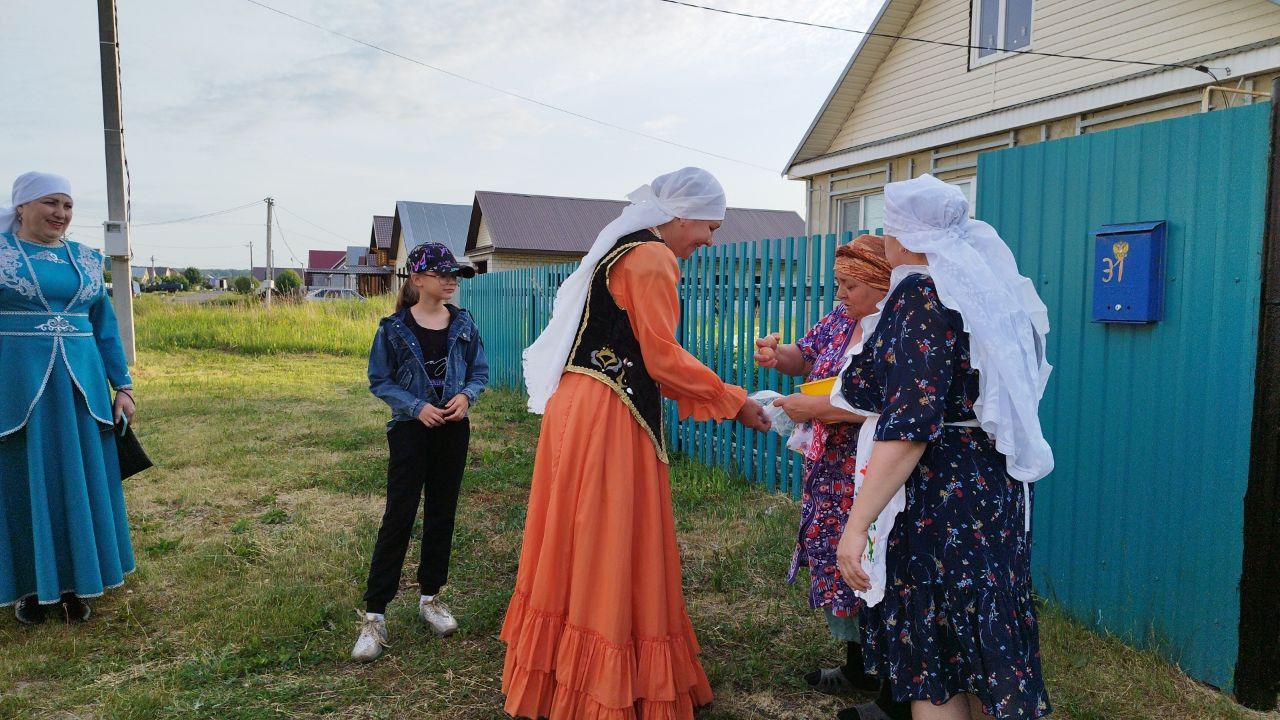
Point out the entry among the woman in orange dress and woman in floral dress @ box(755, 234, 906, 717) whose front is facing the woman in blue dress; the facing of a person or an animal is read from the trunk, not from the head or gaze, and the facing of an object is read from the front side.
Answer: the woman in floral dress

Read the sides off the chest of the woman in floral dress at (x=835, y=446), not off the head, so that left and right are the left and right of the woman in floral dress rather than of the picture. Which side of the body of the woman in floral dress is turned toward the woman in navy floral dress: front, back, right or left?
left

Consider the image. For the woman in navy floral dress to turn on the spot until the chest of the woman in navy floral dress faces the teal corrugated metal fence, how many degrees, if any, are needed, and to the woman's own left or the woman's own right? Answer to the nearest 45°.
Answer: approximately 135° to the woman's own right

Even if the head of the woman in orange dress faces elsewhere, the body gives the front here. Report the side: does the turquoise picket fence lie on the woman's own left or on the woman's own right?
on the woman's own left

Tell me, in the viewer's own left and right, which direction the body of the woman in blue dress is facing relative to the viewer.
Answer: facing the viewer and to the right of the viewer

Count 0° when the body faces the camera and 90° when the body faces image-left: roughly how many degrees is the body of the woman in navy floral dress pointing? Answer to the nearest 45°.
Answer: approximately 90°

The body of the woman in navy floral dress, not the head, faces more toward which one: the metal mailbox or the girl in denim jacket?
the girl in denim jacket

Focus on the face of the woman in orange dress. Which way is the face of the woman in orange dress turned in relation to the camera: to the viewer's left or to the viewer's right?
to the viewer's right

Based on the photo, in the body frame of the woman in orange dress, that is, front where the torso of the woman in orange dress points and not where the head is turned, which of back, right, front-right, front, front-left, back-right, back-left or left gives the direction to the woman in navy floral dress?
front-right

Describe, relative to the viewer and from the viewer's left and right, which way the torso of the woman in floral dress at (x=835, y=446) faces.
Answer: facing to the left of the viewer

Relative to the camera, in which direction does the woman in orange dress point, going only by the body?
to the viewer's right

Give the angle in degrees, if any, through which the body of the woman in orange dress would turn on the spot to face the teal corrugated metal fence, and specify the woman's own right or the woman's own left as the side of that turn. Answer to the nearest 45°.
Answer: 0° — they already face it

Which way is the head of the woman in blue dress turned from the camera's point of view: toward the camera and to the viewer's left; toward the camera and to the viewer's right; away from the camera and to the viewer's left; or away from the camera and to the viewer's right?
toward the camera and to the viewer's right

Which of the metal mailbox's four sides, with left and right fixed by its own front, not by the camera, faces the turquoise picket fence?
right
